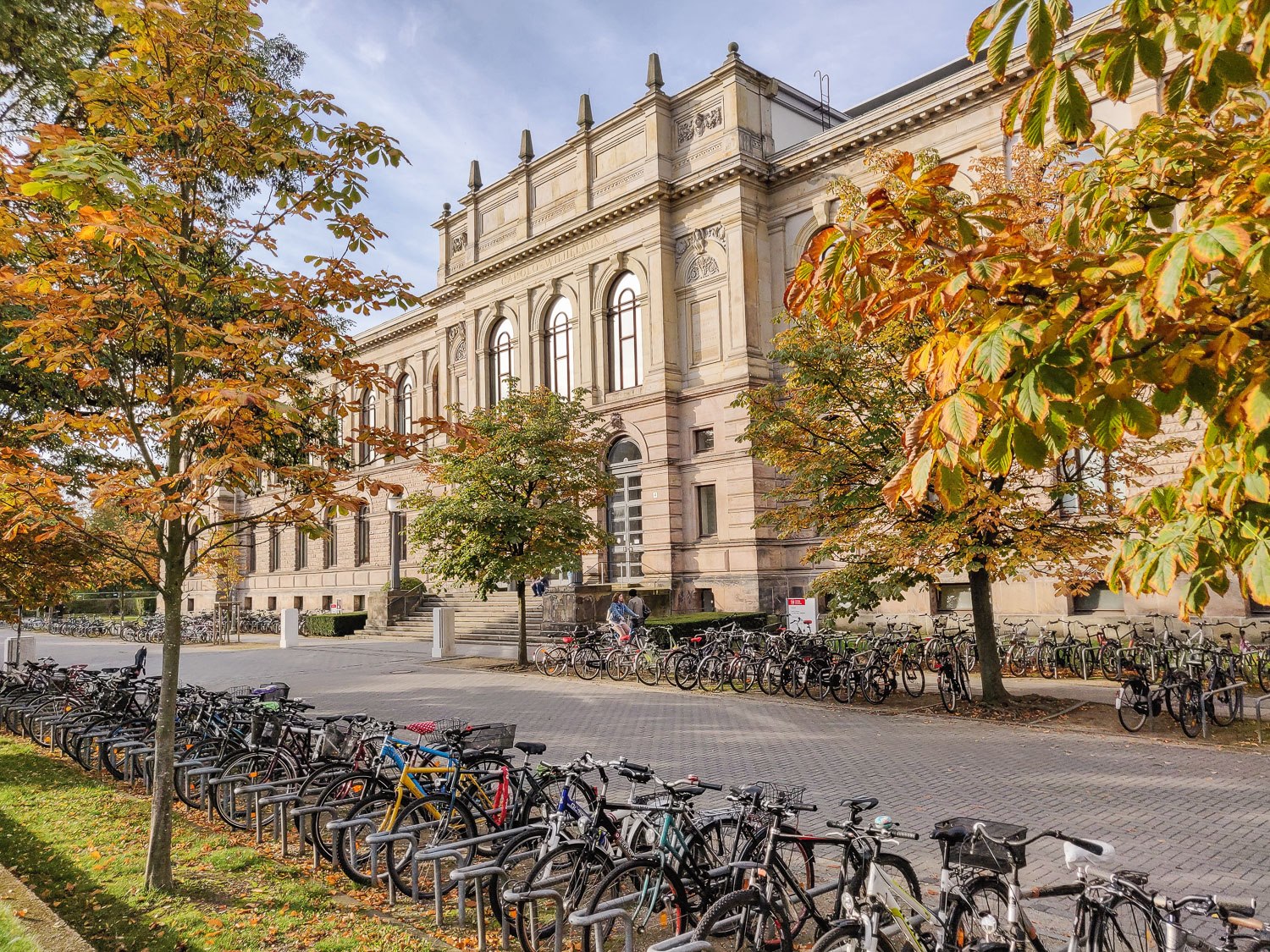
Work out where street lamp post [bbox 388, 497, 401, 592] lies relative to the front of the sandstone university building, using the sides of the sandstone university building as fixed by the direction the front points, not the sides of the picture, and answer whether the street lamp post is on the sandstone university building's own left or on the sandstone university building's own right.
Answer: on the sandstone university building's own right

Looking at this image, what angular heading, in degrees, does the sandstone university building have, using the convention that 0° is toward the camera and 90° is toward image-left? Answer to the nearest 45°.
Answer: approximately 45°

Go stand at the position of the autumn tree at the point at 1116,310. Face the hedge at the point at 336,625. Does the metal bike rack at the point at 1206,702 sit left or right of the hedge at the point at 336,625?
right

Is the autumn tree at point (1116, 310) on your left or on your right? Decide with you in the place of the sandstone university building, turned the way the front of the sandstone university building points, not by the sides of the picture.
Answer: on your left

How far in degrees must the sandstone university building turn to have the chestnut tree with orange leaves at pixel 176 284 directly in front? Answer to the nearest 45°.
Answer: approximately 45° to its left
